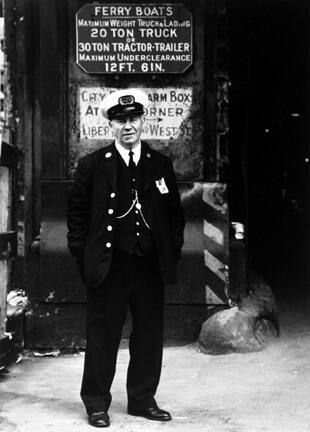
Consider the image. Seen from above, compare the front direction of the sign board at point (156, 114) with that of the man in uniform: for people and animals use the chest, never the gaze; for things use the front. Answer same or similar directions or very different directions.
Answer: same or similar directions

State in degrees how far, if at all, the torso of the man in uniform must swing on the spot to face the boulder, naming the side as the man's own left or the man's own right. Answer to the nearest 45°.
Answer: approximately 135° to the man's own left

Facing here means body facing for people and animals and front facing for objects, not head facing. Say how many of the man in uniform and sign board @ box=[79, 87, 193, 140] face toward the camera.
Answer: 2

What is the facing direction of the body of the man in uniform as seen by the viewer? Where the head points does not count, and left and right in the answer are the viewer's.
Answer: facing the viewer

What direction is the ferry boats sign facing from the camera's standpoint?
toward the camera

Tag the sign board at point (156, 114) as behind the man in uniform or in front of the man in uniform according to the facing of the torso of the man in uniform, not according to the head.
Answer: behind

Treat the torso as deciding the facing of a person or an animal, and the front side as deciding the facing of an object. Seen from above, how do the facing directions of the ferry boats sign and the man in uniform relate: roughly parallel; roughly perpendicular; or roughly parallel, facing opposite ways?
roughly parallel

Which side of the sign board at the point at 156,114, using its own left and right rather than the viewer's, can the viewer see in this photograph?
front

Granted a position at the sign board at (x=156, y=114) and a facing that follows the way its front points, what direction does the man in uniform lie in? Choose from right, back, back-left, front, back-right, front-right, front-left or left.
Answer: front

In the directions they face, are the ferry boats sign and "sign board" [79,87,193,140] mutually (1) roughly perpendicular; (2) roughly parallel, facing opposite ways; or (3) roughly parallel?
roughly parallel

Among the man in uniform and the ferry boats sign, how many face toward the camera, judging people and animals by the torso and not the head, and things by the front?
2
